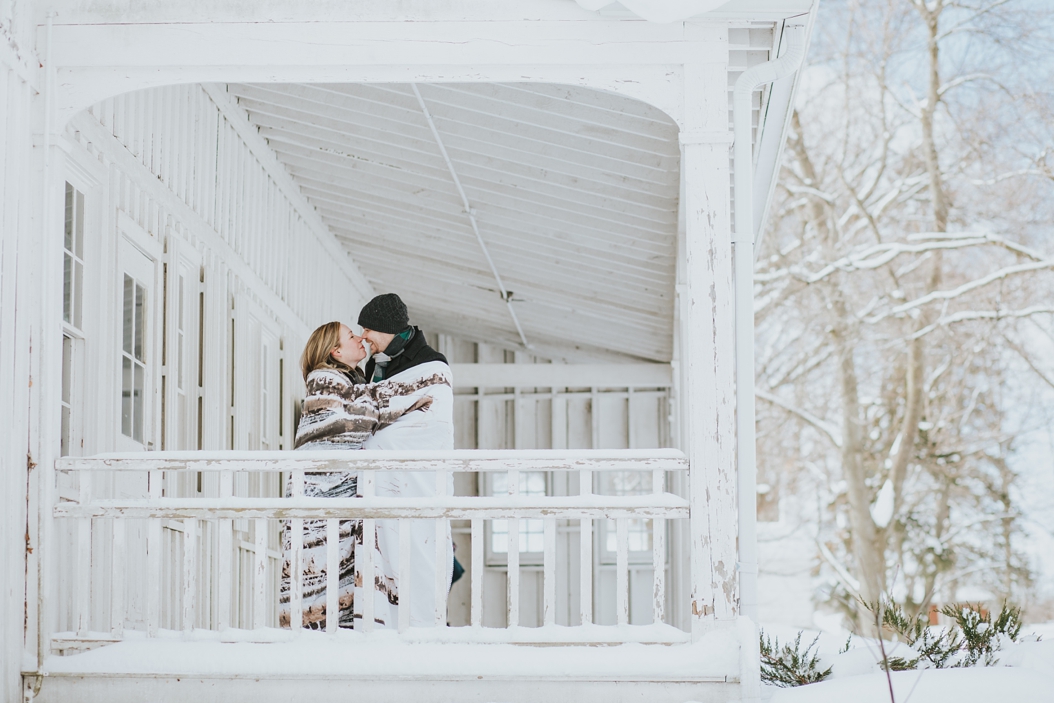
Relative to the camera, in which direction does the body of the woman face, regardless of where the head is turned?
to the viewer's right

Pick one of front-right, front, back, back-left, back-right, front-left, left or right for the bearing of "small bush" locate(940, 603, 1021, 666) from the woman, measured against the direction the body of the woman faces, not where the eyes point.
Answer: front

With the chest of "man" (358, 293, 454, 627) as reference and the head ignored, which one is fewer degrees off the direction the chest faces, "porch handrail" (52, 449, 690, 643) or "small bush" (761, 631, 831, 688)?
the porch handrail

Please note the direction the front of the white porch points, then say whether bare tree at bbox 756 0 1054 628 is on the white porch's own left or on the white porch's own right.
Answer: on the white porch's own left

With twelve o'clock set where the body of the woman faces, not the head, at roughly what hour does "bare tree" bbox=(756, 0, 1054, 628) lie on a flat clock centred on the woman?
The bare tree is roughly at 10 o'clock from the woman.

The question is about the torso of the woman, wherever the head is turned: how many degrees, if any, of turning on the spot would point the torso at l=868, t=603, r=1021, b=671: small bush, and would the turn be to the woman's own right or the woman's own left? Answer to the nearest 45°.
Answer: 0° — they already face it

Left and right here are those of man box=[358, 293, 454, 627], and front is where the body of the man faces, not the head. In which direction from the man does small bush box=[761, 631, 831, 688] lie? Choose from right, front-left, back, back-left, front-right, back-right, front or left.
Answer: back

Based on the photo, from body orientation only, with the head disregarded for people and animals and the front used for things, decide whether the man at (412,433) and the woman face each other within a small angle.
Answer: yes

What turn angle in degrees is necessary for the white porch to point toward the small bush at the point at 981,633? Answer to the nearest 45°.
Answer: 0° — it already faces it

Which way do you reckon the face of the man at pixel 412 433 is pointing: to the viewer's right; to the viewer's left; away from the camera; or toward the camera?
to the viewer's left

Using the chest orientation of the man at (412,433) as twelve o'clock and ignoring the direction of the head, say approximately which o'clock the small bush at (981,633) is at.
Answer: The small bush is roughly at 6 o'clock from the man.

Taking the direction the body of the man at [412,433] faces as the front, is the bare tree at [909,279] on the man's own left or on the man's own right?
on the man's own right

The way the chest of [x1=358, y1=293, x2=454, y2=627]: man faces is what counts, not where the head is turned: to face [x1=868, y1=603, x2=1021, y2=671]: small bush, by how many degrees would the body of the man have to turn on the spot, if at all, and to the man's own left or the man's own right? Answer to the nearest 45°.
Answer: approximately 180°

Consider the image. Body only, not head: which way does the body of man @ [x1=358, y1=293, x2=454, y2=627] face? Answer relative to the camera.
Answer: to the viewer's left

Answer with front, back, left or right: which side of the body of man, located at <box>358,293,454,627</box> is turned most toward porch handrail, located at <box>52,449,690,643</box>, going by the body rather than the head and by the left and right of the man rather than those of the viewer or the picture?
left

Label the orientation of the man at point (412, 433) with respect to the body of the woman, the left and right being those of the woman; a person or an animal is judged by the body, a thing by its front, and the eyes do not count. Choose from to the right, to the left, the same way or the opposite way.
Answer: the opposite way

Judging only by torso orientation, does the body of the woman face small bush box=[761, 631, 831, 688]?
yes
